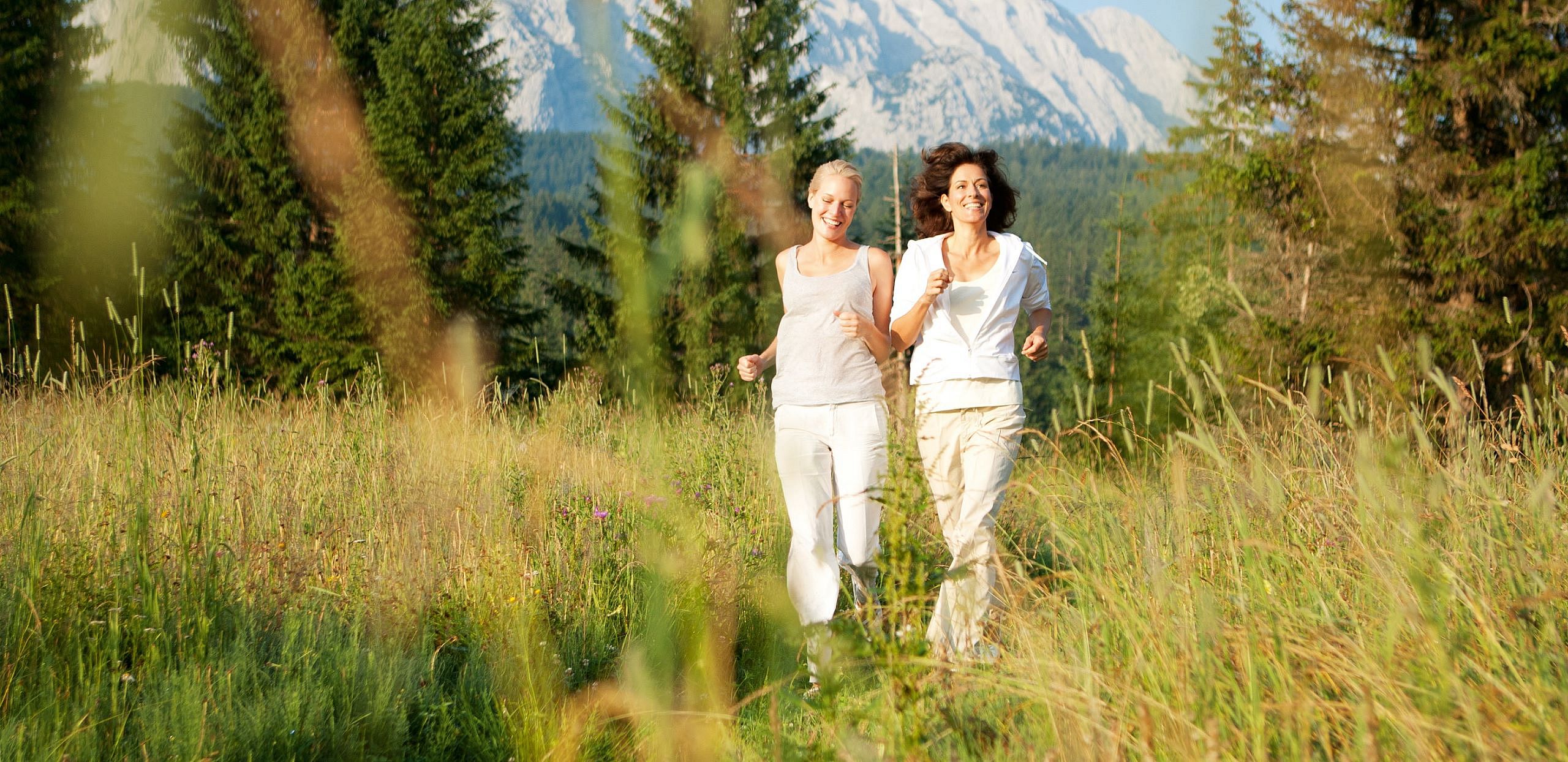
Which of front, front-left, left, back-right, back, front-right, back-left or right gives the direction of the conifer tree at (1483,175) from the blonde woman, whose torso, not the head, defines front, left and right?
back-left

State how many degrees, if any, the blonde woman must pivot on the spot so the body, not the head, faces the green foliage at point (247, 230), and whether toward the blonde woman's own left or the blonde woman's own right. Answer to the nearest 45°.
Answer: approximately 135° to the blonde woman's own right

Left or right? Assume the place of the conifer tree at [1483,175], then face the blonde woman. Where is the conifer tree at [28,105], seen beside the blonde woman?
right

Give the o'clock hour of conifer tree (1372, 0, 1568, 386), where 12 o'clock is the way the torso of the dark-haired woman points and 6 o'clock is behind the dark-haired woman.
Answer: The conifer tree is roughly at 7 o'clock from the dark-haired woman.

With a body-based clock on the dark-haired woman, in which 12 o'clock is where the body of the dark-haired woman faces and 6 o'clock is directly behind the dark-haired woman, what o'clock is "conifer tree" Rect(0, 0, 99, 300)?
The conifer tree is roughly at 4 o'clock from the dark-haired woman.

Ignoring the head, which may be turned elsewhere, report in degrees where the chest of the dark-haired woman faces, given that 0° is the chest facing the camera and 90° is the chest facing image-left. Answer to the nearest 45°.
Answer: approximately 0°

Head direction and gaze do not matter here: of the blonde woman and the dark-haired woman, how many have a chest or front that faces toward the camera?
2
